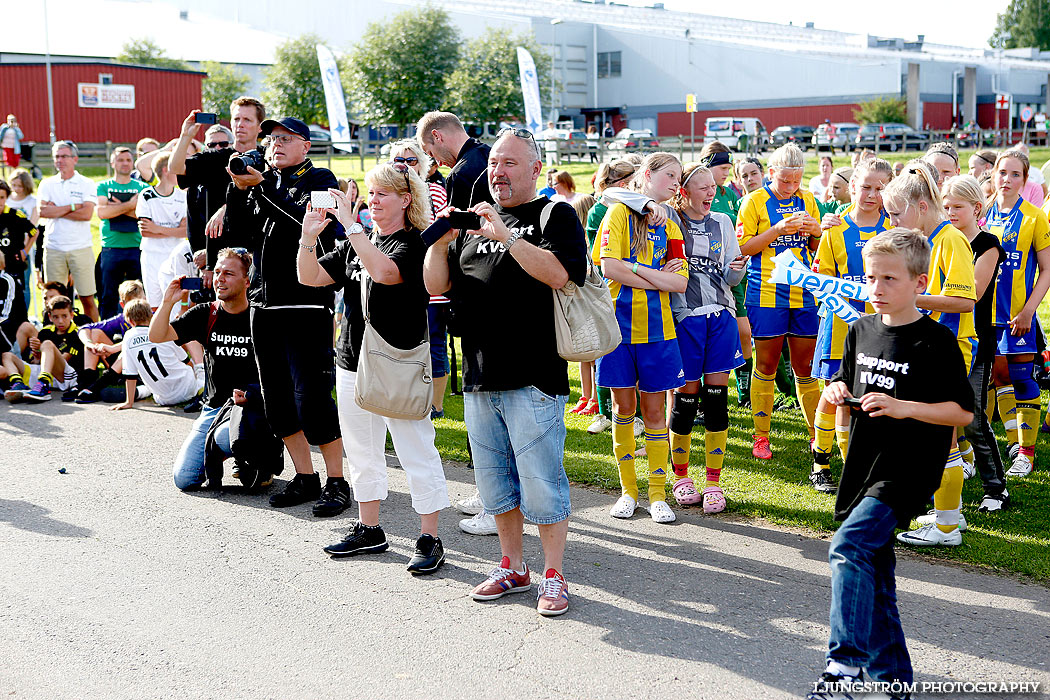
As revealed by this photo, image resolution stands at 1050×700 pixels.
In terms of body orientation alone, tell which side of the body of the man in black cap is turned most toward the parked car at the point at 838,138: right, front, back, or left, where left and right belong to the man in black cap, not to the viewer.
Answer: back

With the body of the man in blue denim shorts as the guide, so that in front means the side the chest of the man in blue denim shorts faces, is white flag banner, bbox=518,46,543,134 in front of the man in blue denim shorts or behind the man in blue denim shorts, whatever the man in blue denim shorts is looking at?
behind

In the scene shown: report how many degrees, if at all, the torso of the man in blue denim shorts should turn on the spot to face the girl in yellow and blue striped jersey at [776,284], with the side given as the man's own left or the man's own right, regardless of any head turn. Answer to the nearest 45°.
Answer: approximately 180°

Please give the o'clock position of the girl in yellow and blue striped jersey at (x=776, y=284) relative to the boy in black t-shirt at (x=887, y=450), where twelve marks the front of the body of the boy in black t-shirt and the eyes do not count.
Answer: The girl in yellow and blue striped jersey is roughly at 4 o'clock from the boy in black t-shirt.

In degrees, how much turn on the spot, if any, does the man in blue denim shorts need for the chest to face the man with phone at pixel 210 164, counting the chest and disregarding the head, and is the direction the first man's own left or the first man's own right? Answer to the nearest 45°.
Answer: approximately 90° to the first man's own right

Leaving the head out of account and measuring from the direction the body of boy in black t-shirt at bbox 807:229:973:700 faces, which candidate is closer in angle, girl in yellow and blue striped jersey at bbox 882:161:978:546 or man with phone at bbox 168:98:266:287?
the man with phone

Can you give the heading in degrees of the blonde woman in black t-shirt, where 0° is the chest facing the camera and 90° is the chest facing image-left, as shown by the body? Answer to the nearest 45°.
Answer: approximately 45°

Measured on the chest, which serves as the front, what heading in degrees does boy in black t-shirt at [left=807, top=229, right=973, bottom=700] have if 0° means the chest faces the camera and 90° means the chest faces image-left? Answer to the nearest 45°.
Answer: approximately 45°

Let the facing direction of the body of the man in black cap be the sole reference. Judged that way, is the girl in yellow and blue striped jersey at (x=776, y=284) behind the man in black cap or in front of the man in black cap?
behind

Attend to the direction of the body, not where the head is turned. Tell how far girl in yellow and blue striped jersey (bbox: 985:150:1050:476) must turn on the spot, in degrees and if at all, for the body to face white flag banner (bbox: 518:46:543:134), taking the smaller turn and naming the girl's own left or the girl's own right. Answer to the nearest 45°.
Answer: approximately 90° to the girl's own right
